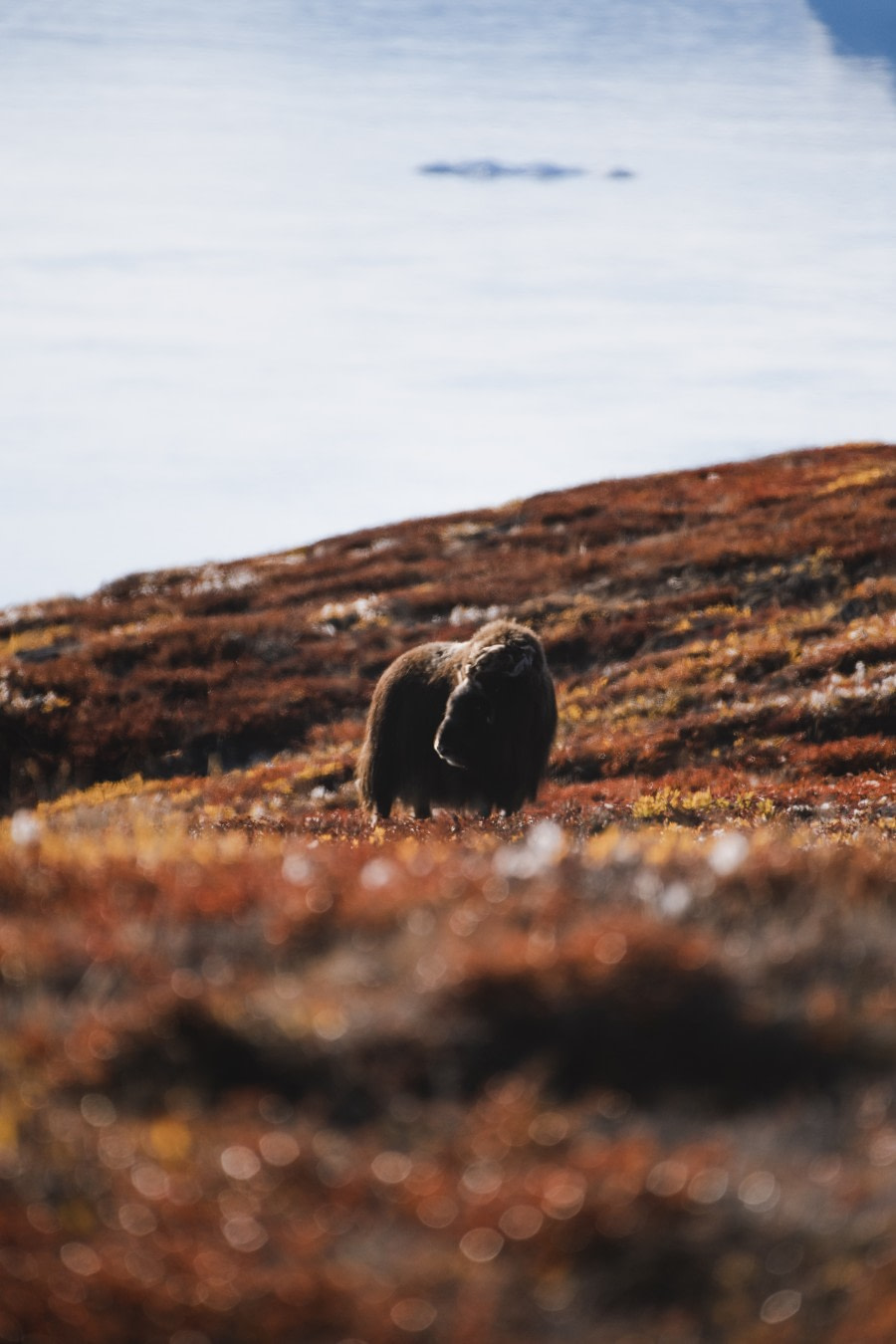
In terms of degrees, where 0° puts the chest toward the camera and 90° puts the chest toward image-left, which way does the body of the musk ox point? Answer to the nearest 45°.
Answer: approximately 315°
